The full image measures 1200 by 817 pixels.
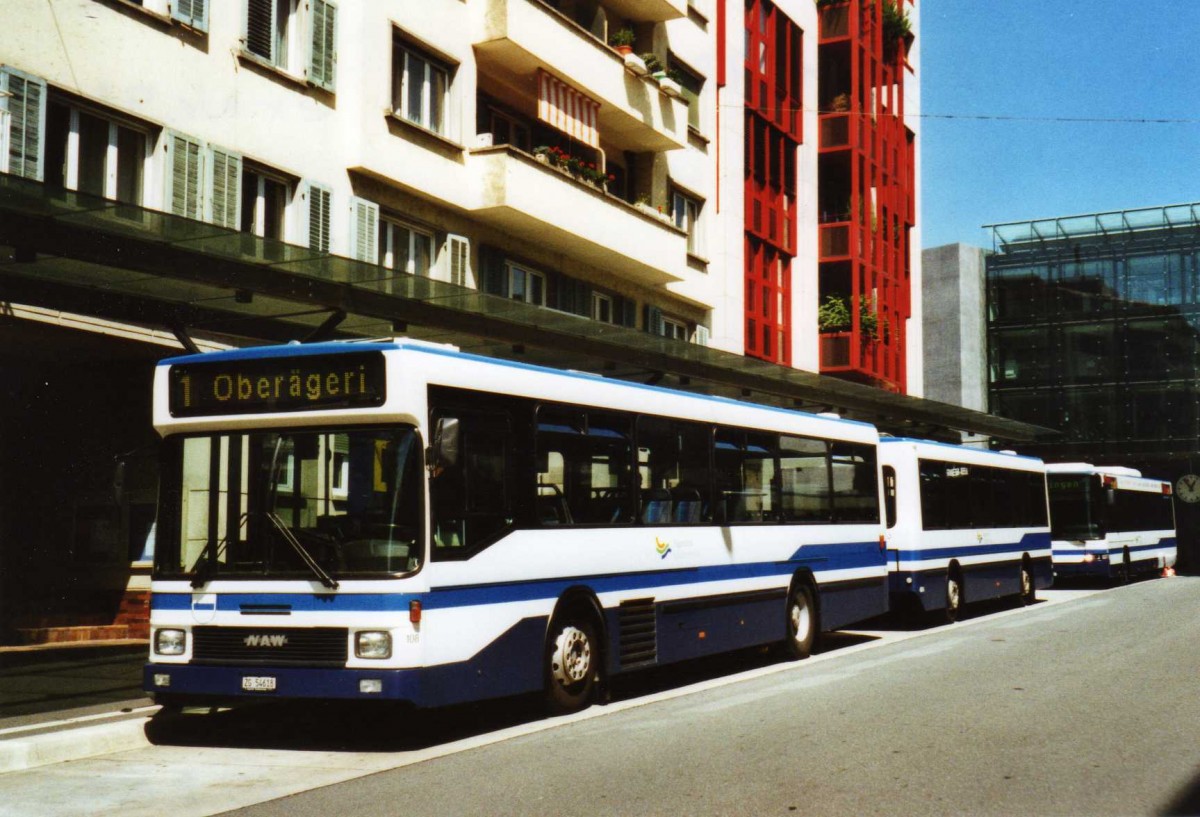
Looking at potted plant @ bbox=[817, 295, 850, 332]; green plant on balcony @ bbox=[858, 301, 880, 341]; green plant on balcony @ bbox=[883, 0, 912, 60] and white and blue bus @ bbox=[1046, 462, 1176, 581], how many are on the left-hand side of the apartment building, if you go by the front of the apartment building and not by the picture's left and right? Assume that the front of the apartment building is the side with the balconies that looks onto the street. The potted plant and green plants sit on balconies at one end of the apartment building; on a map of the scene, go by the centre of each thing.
4

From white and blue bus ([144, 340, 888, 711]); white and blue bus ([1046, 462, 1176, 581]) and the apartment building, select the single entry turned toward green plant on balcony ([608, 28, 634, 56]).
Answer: white and blue bus ([1046, 462, 1176, 581])

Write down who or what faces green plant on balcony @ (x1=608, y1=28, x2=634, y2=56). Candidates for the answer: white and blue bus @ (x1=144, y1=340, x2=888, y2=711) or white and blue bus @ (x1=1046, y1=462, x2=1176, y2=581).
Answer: white and blue bus @ (x1=1046, y1=462, x2=1176, y2=581)

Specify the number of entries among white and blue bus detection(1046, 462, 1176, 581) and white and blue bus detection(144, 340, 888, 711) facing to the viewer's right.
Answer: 0

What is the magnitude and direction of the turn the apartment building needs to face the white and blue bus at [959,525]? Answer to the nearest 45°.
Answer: approximately 45° to its left

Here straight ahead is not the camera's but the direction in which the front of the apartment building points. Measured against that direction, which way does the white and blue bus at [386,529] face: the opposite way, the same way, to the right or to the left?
to the right

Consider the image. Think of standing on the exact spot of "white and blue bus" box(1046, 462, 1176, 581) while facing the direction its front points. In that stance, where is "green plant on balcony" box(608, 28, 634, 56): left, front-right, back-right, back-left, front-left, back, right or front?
front

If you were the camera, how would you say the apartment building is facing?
facing the viewer and to the right of the viewer

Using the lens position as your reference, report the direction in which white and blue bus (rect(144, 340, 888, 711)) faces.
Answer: facing the viewer and to the left of the viewer

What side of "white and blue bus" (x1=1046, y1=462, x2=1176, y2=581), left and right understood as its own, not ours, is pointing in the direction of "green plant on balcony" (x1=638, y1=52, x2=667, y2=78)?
front

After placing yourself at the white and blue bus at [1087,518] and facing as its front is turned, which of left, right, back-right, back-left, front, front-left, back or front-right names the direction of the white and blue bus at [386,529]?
front-left

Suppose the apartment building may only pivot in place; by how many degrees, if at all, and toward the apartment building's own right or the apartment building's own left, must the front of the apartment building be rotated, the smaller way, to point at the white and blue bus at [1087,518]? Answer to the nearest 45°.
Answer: approximately 90° to the apartment building's own left

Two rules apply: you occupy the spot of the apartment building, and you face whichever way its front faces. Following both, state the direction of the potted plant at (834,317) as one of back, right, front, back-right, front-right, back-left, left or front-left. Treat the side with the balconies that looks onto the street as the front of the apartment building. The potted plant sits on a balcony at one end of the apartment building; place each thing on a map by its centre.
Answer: left
